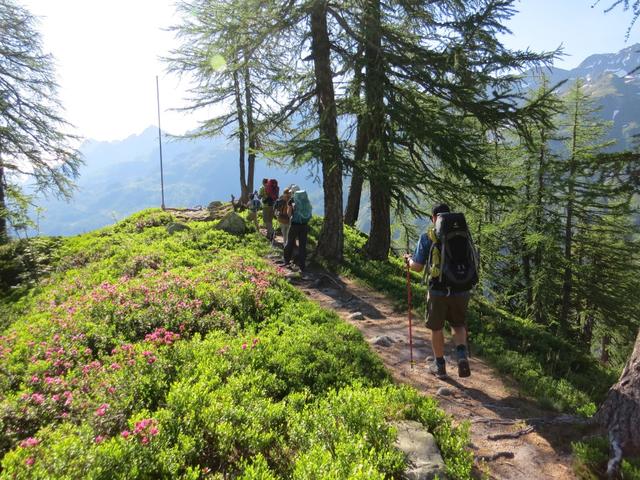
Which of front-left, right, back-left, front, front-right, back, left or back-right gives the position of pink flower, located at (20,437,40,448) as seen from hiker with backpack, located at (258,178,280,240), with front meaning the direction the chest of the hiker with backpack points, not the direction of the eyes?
back-left

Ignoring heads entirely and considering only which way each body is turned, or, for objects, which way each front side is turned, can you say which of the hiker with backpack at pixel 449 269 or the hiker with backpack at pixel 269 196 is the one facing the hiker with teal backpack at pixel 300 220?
the hiker with backpack at pixel 449 269

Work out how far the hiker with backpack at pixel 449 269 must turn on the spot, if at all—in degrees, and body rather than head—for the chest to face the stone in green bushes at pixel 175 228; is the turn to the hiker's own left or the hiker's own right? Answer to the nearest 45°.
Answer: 0° — they already face it

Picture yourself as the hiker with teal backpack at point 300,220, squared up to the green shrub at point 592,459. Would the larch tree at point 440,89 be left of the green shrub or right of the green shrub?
left

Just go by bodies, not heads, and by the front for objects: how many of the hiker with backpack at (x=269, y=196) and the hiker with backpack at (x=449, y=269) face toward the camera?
0

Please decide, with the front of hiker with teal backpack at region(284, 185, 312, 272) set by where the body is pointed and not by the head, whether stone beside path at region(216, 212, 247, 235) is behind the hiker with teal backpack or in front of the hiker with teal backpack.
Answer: in front

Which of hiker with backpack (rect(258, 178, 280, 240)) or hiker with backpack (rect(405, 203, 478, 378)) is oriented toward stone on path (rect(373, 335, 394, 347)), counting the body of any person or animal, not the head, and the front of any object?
hiker with backpack (rect(405, 203, 478, 378))

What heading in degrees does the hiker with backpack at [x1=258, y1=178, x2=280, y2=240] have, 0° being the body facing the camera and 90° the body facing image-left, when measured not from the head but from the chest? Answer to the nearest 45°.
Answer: approximately 135°

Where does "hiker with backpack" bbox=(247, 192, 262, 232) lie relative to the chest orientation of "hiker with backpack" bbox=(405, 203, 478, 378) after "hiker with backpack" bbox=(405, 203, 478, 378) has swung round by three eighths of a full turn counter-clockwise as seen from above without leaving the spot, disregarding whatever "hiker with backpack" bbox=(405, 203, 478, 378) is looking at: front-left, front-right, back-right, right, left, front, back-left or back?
back-right

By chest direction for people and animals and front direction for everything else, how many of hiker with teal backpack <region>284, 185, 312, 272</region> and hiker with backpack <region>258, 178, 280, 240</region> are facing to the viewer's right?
0

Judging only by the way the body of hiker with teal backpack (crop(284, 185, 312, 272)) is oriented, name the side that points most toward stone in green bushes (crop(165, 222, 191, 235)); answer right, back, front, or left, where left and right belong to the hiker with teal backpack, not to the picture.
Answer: front

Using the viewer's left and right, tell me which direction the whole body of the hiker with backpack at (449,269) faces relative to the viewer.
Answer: facing away from the viewer and to the left of the viewer

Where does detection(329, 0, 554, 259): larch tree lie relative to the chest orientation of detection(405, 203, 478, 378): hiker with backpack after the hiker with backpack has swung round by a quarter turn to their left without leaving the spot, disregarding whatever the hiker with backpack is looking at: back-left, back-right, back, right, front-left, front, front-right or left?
back-right

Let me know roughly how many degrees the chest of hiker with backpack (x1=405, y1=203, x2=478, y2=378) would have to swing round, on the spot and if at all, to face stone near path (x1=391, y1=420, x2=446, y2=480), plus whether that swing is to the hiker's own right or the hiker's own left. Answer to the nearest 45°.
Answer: approximately 135° to the hiker's own left

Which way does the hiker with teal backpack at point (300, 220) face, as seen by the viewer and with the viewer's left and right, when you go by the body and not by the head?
facing away from the viewer and to the left of the viewer

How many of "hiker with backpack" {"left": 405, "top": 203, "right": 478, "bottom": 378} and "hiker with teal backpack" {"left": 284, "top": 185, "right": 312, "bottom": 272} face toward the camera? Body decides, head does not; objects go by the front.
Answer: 0

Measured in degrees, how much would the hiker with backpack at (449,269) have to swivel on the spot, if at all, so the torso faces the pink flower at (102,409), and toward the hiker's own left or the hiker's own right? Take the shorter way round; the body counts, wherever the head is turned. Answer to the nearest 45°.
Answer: approximately 90° to the hiker's own left

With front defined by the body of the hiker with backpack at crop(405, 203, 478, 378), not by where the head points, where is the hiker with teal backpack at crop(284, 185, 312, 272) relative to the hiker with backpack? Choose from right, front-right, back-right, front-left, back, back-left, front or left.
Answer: front

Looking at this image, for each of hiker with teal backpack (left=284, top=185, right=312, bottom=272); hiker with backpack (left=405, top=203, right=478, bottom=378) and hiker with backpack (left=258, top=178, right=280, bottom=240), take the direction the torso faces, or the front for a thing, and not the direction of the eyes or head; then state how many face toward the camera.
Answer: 0
